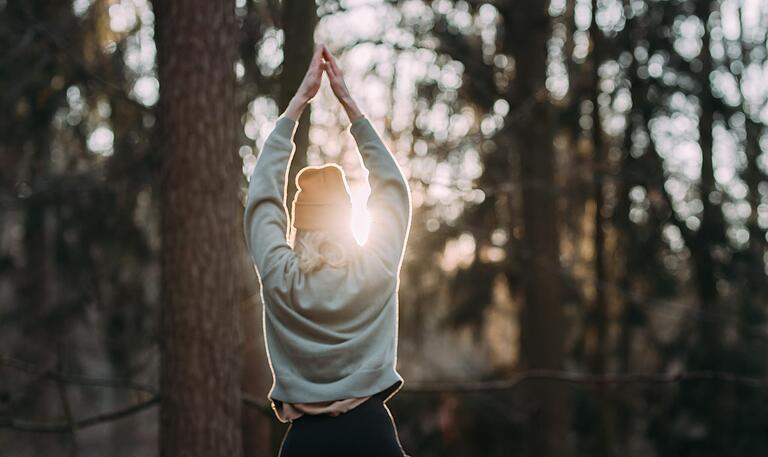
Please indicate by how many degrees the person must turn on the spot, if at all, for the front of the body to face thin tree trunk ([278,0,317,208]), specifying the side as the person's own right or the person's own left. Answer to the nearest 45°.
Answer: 0° — they already face it

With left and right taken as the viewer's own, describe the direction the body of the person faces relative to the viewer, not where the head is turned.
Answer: facing away from the viewer

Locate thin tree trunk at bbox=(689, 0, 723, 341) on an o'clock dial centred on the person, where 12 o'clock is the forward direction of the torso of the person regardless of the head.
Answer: The thin tree trunk is roughly at 1 o'clock from the person.

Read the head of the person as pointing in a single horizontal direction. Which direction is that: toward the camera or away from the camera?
away from the camera

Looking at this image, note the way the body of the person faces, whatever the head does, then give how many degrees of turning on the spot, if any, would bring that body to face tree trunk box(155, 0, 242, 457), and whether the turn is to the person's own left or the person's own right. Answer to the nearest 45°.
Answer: approximately 45° to the person's own left

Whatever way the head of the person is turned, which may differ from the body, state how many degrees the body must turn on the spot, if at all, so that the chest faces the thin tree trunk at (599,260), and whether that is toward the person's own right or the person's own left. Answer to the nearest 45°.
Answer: approximately 45° to the person's own right
